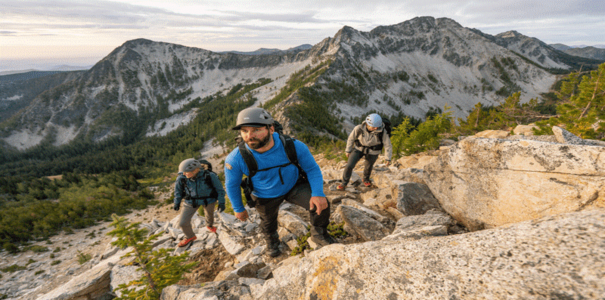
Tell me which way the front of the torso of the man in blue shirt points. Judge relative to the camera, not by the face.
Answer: toward the camera

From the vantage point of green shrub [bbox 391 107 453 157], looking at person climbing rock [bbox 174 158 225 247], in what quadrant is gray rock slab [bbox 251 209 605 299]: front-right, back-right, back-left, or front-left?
front-left

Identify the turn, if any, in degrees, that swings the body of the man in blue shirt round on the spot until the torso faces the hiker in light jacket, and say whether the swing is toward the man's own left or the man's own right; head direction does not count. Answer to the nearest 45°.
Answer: approximately 135° to the man's own left

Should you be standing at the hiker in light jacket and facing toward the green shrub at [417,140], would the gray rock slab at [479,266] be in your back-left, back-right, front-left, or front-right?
back-right

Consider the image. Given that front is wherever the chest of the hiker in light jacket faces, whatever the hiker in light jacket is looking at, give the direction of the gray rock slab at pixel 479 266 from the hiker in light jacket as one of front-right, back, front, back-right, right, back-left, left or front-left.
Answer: front-left

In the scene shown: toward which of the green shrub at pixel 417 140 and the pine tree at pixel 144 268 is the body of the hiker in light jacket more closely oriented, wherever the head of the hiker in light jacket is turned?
the pine tree

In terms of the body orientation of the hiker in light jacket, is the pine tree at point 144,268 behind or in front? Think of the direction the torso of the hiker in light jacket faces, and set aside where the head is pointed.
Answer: in front

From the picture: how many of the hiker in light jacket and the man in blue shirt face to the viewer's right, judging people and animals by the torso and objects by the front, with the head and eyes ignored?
0

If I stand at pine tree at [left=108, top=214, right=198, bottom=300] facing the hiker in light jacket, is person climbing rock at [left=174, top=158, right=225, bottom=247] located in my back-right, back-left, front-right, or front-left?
front-left

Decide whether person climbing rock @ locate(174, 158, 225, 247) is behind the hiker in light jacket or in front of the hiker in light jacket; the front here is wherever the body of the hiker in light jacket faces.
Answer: in front

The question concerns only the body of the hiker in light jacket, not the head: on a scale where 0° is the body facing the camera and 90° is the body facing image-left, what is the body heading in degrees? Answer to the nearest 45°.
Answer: approximately 45°
